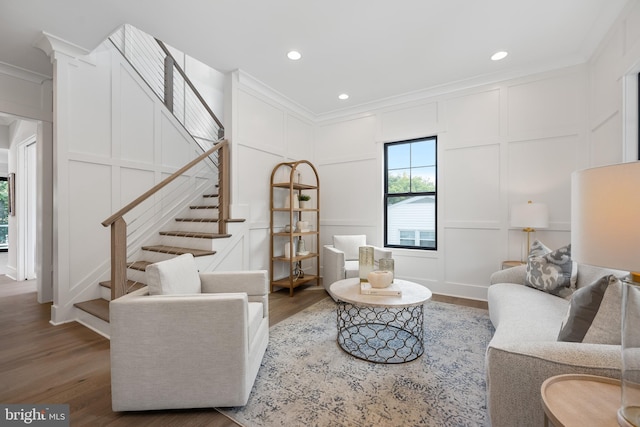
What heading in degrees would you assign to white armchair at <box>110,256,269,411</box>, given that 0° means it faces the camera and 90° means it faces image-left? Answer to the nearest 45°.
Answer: approximately 270°

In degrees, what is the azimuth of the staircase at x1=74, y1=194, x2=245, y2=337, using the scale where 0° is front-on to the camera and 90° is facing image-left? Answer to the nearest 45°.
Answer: approximately 45°

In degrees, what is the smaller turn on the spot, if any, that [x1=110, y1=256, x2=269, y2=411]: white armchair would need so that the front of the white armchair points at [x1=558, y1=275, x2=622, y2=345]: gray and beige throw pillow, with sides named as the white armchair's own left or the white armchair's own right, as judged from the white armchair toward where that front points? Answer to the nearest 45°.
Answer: approximately 45° to the white armchair's own right

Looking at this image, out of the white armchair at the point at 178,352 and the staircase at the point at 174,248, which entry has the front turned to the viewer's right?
the white armchair

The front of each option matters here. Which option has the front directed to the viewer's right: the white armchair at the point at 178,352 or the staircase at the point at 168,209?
the white armchair

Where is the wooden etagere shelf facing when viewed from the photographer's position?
facing the viewer and to the right of the viewer

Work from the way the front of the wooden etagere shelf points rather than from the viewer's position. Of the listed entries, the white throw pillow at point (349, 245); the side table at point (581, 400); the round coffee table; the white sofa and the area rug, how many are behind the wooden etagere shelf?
0

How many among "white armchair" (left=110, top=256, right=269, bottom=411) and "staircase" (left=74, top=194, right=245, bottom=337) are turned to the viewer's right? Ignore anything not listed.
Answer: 1

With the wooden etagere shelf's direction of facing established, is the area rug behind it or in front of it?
in front

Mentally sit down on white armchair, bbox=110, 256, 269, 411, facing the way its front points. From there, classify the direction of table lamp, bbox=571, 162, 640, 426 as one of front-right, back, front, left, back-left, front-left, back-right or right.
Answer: front-right

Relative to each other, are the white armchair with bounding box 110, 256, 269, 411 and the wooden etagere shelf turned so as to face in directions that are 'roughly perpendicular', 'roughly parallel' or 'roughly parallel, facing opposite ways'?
roughly perpendicular

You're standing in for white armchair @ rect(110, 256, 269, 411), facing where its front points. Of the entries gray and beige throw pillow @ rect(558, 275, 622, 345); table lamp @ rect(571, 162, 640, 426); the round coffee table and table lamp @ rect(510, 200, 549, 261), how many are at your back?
0

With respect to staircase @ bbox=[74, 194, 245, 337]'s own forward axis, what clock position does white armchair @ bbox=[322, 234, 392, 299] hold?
The white armchair is roughly at 8 o'clock from the staircase.

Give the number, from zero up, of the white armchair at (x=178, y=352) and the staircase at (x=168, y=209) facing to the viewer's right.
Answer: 1
